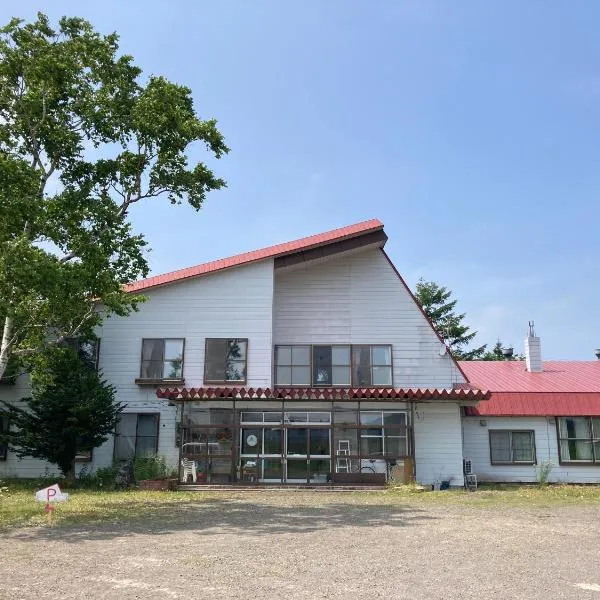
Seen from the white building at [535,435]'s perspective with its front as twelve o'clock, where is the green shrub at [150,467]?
The green shrub is roughly at 2 o'clock from the white building.

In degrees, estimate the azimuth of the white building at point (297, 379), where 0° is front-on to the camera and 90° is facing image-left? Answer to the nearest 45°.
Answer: approximately 0°

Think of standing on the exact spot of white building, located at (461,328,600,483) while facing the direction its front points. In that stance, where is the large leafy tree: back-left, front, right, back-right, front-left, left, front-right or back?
front-right

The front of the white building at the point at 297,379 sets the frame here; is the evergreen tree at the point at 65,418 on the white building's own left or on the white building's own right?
on the white building's own right

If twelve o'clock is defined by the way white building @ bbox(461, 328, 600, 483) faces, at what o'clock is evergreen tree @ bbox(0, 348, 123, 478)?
The evergreen tree is roughly at 2 o'clock from the white building.

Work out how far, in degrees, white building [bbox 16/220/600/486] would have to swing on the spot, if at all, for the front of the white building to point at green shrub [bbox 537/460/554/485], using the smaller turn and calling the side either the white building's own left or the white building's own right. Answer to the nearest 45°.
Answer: approximately 90° to the white building's own left

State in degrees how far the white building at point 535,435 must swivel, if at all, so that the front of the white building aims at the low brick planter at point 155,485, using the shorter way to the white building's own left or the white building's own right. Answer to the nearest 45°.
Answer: approximately 45° to the white building's own right
